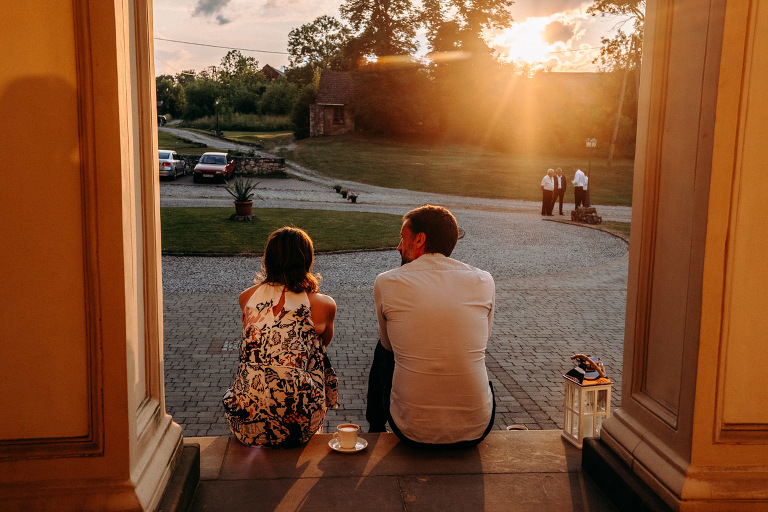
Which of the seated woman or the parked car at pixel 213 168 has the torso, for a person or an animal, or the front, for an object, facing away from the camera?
the seated woman

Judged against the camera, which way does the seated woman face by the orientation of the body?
away from the camera

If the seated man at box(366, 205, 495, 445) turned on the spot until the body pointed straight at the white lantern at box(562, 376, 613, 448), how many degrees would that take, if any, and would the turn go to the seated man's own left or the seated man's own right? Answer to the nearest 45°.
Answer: approximately 45° to the seated man's own right

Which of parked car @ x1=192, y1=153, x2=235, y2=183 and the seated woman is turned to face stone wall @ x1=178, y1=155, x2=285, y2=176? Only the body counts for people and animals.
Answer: the seated woman

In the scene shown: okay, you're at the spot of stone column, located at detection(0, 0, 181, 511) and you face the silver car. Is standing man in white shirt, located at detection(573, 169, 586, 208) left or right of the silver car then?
right

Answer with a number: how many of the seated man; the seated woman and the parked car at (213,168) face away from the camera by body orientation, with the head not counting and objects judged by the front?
2

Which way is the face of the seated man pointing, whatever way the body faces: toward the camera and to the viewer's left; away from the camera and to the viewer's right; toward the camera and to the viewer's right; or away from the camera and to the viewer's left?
away from the camera and to the viewer's left

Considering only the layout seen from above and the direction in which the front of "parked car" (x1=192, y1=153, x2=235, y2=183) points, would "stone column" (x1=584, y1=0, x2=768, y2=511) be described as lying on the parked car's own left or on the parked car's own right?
on the parked car's own left

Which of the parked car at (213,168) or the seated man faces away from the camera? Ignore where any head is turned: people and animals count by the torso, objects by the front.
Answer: the seated man

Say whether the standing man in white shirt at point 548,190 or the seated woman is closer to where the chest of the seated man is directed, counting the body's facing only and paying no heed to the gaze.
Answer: the standing man in white shirt

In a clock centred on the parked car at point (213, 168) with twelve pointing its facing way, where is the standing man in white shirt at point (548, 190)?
The standing man in white shirt is roughly at 9 o'clock from the parked car.

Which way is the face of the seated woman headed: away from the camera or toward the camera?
away from the camera

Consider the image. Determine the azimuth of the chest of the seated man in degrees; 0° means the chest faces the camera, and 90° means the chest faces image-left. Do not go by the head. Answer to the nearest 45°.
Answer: approximately 180°
